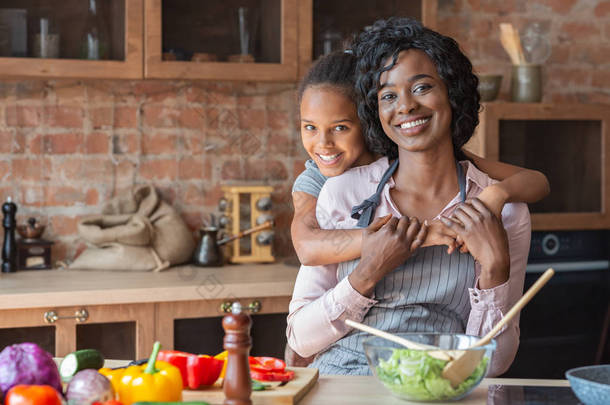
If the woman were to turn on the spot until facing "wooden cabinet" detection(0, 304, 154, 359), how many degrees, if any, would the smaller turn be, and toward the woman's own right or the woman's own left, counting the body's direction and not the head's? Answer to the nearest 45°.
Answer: approximately 135° to the woman's own right

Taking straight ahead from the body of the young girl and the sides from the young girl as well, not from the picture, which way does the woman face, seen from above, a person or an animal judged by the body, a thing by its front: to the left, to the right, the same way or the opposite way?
the same way

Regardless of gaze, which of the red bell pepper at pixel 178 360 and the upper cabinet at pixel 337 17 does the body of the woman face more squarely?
the red bell pepper

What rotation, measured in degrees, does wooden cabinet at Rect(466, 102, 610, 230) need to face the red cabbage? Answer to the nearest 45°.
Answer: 0° — it already faces it

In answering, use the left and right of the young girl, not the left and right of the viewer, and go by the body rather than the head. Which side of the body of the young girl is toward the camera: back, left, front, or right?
front

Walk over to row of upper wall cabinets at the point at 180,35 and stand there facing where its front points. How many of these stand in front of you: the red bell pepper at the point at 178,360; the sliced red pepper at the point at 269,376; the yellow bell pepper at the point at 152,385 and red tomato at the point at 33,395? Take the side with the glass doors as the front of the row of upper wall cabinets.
4

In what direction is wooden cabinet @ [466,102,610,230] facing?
toward the camera

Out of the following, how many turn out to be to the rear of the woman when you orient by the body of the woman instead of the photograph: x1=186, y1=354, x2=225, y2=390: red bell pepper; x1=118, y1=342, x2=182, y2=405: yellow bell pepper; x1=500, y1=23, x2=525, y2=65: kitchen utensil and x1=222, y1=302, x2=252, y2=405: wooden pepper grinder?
1

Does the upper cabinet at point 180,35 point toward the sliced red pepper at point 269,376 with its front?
yes

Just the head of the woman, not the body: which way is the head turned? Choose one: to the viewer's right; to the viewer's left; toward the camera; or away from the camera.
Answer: toward the camera

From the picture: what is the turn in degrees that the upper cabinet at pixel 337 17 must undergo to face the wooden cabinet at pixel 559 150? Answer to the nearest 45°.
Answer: approximately 90° to its left

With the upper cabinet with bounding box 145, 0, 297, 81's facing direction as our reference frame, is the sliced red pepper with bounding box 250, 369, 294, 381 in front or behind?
in front

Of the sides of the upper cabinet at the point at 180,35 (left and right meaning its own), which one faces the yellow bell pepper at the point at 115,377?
front

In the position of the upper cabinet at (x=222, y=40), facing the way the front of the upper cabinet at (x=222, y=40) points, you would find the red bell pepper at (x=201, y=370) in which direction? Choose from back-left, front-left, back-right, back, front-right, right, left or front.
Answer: front

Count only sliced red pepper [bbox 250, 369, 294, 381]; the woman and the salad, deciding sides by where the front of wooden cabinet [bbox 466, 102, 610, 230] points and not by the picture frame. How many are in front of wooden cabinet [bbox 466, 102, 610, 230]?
3

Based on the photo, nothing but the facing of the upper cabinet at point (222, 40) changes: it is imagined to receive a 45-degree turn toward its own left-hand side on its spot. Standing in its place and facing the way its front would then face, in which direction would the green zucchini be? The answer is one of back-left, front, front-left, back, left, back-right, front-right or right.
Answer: front-right

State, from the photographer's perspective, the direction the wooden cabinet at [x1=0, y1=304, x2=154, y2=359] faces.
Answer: facing the viewer

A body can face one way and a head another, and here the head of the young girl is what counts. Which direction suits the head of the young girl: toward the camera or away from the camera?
toward the camera

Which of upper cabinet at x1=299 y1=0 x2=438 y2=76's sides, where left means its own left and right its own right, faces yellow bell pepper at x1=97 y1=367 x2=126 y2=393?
front

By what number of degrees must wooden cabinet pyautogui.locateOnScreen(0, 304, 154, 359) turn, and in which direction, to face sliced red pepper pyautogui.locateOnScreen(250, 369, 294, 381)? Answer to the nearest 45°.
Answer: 0° — it already faces it

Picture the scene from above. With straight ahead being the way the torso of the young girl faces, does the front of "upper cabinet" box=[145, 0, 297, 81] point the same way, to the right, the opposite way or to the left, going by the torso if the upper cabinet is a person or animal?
the same way
